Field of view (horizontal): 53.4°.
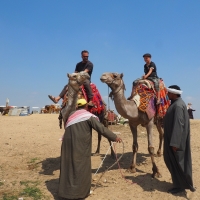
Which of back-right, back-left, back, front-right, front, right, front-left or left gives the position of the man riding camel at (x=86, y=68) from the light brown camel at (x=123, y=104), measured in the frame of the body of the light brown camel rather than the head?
right

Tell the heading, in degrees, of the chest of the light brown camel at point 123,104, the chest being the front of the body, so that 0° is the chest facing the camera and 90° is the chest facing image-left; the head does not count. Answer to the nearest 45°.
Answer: approximately 45°

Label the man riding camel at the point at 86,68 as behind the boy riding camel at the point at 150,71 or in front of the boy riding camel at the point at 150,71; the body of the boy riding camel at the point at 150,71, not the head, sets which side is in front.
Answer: in front
